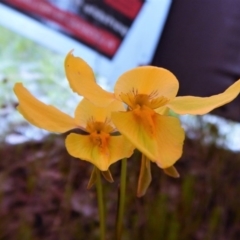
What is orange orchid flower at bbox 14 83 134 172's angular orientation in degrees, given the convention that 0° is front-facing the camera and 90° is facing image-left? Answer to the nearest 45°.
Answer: approximately 0°

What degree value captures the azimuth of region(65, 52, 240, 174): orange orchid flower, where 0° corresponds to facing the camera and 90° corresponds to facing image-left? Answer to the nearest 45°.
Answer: approximately 0°

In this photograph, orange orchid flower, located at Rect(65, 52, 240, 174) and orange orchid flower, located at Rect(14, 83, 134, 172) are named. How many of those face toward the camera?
2
